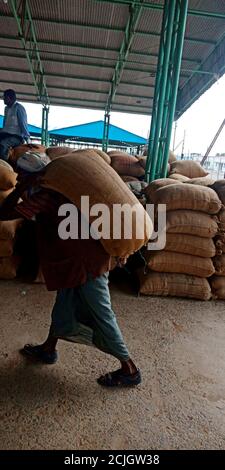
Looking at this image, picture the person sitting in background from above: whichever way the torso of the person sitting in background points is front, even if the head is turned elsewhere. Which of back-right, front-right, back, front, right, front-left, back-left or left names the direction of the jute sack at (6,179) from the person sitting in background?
front-left

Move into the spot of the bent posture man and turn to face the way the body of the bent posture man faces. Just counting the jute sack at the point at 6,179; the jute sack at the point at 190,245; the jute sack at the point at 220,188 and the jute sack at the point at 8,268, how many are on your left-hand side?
0

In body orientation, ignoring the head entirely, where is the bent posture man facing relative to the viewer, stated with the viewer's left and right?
facing to the left of the viewer

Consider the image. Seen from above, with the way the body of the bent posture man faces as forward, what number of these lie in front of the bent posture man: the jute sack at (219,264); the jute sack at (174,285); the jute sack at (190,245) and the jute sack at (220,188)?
0

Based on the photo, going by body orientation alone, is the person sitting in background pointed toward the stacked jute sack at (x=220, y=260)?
no

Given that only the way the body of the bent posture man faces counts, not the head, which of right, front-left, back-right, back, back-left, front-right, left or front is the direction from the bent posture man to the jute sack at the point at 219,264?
back-right

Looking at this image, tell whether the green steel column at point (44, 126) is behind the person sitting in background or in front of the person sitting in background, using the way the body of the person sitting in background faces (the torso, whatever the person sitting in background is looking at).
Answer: behind

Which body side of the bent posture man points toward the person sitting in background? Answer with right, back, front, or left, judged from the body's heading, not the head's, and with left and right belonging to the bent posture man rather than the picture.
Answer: right

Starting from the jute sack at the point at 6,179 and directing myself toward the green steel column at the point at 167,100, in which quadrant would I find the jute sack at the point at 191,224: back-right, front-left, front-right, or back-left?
front-right

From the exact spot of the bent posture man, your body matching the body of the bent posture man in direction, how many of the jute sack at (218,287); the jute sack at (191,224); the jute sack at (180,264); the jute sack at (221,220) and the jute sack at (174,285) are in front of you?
0

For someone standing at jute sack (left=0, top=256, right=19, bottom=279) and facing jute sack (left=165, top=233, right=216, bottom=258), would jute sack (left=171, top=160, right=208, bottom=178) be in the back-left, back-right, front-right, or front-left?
front-left

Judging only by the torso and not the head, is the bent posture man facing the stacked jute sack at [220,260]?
no

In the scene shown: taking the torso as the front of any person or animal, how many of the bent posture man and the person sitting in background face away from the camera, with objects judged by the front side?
0
